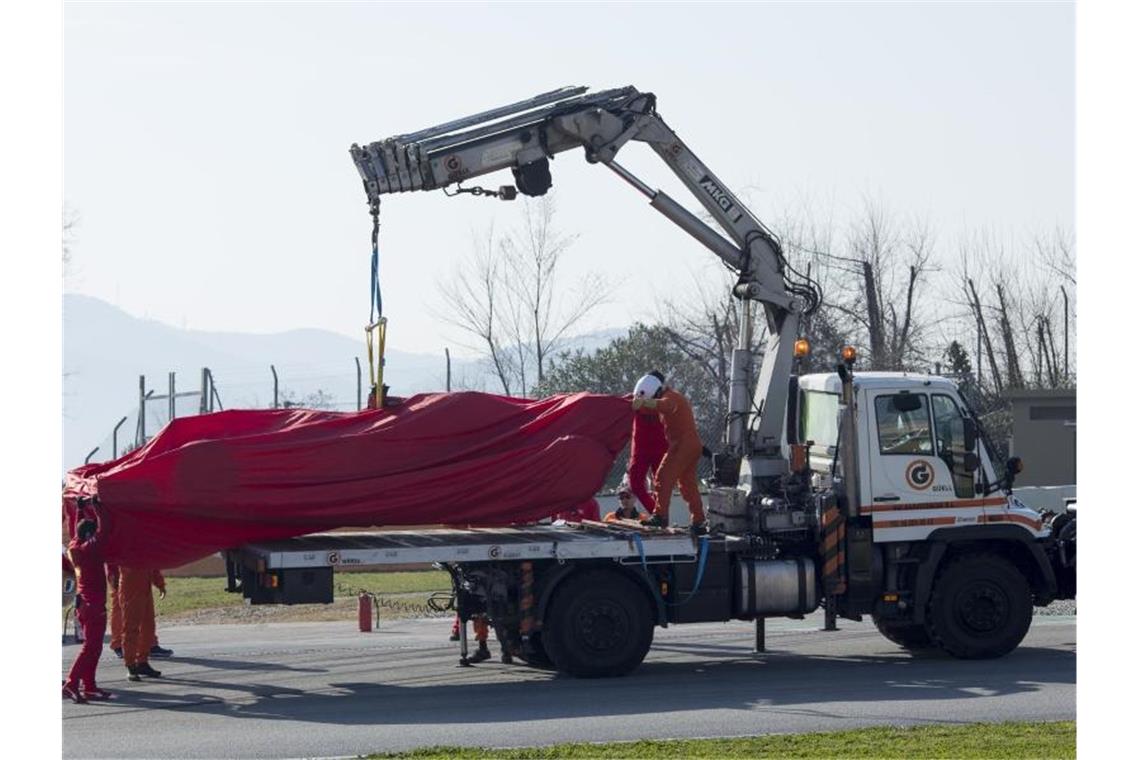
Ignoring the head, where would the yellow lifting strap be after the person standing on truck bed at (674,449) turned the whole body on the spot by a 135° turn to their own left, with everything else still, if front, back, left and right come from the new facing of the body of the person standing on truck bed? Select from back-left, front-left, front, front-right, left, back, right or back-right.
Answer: back-right

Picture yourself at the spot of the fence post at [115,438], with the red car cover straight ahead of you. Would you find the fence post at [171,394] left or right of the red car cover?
left

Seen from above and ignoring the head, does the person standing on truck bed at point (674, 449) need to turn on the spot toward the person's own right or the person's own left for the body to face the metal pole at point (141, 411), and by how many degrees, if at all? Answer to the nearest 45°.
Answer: approximately 45° to the person's own right

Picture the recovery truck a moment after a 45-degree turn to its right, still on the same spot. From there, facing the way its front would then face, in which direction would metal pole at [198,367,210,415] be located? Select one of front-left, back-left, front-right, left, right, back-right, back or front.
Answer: back

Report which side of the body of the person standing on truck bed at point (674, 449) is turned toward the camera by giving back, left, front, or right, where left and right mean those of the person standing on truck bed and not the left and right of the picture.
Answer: left

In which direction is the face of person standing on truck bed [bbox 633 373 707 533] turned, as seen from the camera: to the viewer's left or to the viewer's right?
to the viewer's left

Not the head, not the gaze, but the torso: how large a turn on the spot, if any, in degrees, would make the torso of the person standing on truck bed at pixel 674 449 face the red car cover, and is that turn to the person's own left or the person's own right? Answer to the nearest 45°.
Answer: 0° — they already face it

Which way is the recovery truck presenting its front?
to the viewer's right

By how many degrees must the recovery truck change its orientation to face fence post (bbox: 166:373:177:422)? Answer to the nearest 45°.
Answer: approximately 135° to its left
